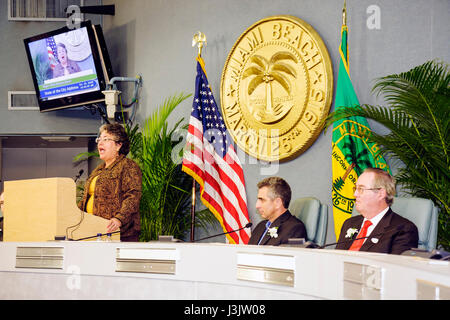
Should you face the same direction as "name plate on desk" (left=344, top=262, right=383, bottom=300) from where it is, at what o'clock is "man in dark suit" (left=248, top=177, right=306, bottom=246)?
The man in dark suit is roughly at 4 o'clock from the name plate on desk.

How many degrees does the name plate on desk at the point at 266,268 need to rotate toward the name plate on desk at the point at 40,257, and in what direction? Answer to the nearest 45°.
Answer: approximately 90° to its right

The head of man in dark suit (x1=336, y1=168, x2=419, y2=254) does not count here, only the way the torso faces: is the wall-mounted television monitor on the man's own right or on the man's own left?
on the man's own right

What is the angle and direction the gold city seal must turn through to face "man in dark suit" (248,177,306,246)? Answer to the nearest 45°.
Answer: approximately 45° to its left

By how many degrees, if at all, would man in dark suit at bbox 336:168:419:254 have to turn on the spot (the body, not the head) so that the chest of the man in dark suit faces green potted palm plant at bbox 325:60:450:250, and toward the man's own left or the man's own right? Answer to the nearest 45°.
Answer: approximately 180°

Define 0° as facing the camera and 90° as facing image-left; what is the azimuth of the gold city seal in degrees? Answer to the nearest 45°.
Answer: approximately 45°

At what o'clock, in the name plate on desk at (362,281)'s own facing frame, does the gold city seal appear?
The gold city seal is roughly at 4 o'clock from the name plate on desk.

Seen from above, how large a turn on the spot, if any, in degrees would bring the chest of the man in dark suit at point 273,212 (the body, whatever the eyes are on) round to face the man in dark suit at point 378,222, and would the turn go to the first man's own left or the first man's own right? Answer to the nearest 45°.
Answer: approximately 90° to the first man's own left

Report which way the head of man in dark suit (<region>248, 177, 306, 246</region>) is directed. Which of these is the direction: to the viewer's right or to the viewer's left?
to the viewer's left

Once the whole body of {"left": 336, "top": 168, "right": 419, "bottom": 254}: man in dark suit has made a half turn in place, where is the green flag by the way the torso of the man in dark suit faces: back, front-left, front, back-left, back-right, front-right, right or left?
front-left

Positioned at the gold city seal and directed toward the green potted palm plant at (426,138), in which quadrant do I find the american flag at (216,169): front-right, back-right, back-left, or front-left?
back-right

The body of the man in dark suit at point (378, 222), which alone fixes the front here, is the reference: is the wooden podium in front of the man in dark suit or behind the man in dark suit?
in front

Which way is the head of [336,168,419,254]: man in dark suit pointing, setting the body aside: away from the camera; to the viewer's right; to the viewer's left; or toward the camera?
to the viewer's left

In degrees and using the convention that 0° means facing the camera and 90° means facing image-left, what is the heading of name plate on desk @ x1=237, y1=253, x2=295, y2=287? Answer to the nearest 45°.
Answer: approximately 45°

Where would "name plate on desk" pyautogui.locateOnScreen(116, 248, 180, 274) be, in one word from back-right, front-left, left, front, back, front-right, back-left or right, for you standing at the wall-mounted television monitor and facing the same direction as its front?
front-left
